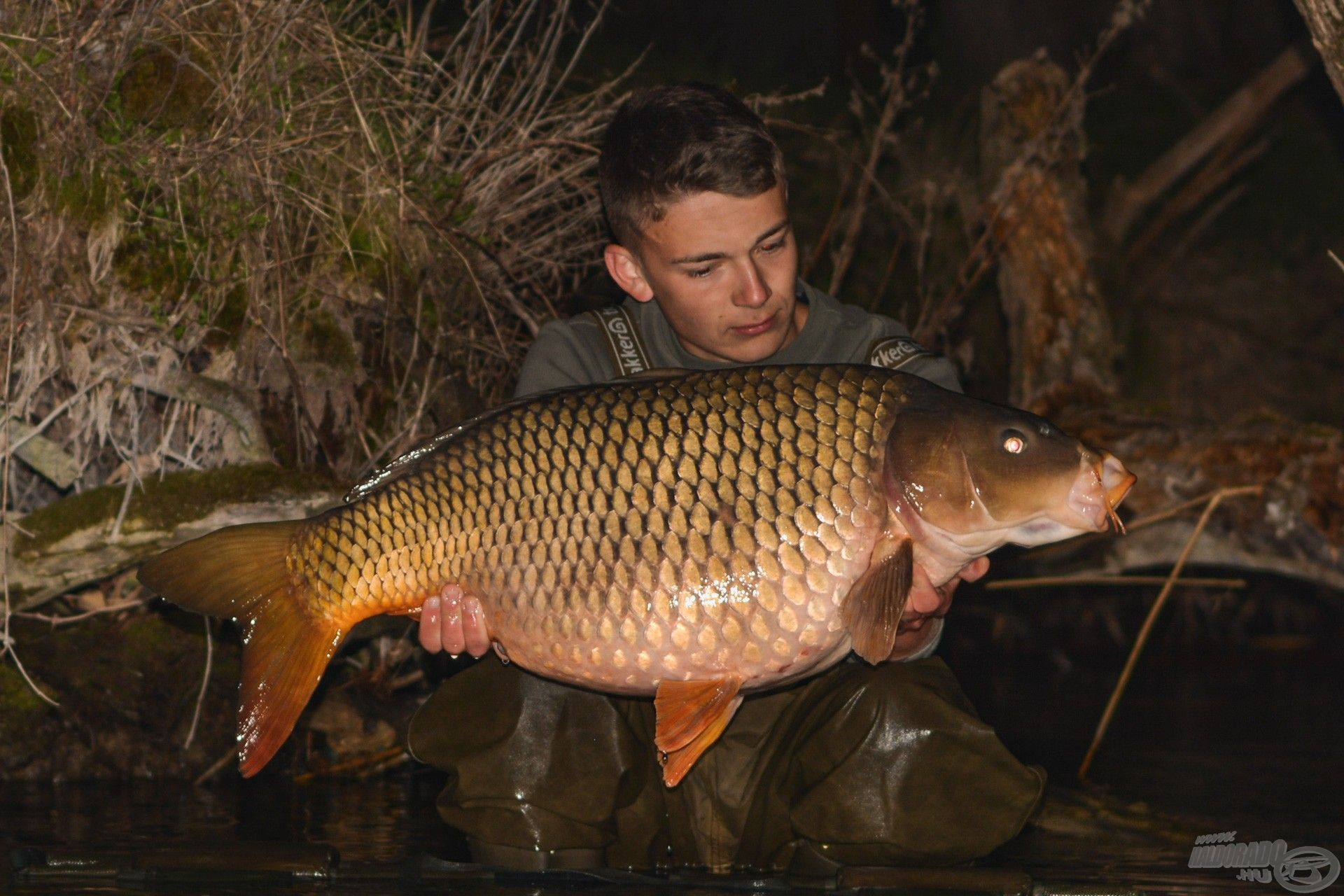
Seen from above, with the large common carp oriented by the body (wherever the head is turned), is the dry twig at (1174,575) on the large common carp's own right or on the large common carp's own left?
on the large common carp's own left

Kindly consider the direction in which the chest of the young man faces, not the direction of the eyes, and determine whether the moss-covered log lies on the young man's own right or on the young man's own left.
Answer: on the young man's own right

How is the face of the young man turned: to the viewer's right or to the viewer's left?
to the viewer's right

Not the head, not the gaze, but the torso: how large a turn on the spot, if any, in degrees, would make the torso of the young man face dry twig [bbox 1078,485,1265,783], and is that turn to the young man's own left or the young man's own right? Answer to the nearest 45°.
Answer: approximately 135° to the young man's own left

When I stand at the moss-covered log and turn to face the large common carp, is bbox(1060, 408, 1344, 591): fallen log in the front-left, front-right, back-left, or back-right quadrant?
front-left

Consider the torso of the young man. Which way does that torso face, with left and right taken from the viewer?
facing the viewer

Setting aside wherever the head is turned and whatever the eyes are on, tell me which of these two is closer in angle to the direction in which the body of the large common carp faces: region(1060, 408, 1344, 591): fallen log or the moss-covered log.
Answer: the fallen log

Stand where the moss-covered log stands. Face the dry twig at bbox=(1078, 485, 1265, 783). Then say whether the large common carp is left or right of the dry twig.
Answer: right

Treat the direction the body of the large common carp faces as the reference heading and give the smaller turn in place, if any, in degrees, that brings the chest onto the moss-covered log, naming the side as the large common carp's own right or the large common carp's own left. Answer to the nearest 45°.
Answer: approximately 135° to the large common carp's own left

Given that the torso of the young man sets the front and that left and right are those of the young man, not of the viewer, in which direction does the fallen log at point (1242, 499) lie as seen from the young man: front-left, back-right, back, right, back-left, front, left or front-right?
back-left

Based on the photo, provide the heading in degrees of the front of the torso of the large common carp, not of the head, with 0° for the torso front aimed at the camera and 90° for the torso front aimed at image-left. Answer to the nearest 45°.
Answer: approximately 270°

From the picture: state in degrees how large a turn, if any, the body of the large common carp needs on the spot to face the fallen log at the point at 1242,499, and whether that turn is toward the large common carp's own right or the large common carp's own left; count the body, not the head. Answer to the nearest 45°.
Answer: approximately 45° to the large common carp's own left
